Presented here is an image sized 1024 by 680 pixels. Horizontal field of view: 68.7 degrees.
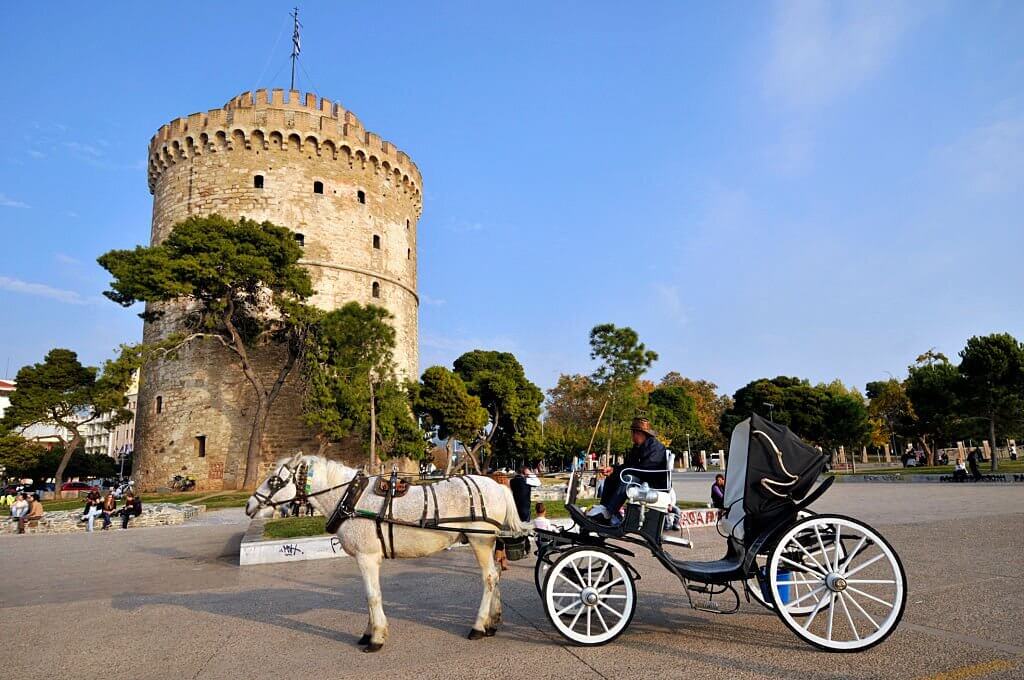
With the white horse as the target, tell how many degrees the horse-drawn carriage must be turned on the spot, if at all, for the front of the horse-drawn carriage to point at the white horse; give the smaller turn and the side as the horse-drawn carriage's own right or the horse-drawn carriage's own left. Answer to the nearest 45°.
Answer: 0° — it already faces it

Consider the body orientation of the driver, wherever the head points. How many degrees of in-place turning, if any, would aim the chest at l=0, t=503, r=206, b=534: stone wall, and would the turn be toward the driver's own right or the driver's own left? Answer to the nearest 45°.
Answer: approximately 45° to the driver's own right

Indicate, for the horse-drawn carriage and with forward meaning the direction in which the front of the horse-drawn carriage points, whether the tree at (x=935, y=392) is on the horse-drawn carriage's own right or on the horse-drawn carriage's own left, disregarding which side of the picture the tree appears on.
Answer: on the horse-drawn carriage's own right

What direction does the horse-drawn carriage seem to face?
to the viewer's left

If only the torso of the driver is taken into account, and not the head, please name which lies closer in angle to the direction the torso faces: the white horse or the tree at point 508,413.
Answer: the white horse

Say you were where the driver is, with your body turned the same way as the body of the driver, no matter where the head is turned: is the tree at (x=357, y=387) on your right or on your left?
on your right

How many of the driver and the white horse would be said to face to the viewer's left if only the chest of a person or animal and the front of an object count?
2

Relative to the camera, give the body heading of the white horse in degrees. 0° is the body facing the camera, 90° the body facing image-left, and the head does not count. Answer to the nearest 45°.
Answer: approximately 90°

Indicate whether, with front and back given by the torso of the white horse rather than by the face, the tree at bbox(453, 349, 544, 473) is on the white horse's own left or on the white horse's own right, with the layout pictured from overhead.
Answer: on the white horse's own right

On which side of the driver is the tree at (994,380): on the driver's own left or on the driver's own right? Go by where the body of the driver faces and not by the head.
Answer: on the driver's own right

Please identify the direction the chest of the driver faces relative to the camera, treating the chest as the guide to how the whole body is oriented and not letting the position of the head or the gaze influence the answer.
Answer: to the viewer's left
